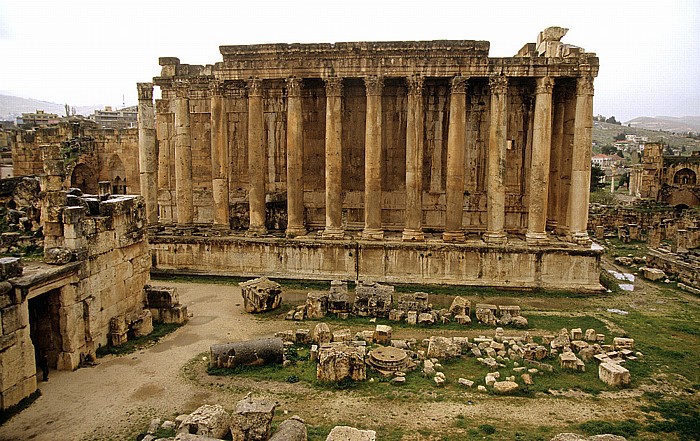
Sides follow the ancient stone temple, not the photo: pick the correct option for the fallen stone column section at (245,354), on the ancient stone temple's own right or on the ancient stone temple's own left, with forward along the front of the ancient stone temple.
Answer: on the ancient stone temple's own left

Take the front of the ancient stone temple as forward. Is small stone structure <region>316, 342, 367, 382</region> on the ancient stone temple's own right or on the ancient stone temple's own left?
on the ancient stone temple's own left

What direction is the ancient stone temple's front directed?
to the viewer's left
